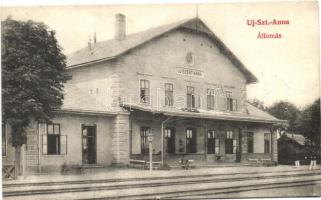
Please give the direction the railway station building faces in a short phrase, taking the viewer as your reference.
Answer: facing the viewer and to the right of the viewer

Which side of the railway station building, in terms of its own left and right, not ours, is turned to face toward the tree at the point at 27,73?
right
